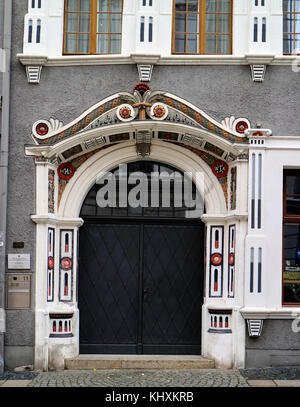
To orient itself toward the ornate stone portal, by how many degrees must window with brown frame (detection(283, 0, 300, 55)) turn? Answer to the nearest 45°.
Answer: approximately 90° to its right

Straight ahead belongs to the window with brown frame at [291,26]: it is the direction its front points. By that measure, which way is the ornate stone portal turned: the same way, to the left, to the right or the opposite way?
the same way

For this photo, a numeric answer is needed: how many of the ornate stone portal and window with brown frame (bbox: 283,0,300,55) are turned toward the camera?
2

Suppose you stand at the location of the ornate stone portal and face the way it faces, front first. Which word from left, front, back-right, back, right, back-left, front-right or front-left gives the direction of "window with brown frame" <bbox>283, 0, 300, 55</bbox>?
left

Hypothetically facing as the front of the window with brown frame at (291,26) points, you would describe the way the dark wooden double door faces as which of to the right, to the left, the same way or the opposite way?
the same way

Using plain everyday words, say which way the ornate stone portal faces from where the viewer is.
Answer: facing the viewer
